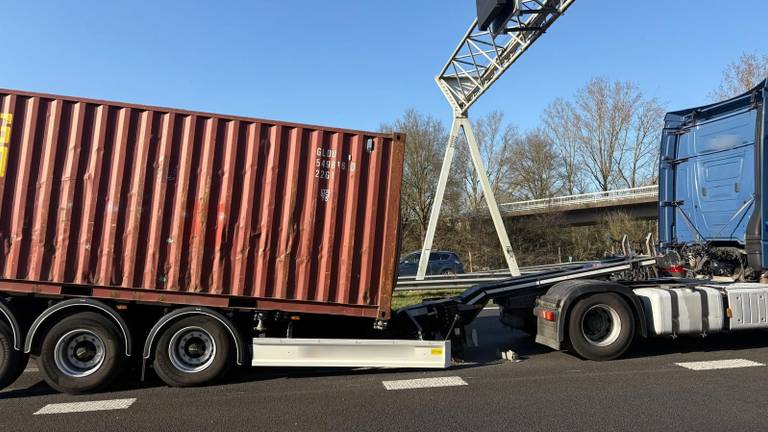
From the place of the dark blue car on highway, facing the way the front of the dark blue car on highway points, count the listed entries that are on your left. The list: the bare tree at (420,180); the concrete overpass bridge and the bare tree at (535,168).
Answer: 0

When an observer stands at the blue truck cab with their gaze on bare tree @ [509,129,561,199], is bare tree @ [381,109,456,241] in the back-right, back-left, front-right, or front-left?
front-left

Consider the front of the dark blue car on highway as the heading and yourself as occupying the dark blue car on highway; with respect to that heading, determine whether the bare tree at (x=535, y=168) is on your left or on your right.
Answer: on your right

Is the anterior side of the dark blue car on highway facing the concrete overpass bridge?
no

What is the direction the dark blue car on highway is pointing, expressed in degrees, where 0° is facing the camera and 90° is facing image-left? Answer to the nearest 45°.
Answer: approximately 90°

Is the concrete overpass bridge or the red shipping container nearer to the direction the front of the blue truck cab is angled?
the concrete overpass bridge

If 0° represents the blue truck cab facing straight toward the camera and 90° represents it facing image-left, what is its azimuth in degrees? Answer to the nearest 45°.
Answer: approximately 225°

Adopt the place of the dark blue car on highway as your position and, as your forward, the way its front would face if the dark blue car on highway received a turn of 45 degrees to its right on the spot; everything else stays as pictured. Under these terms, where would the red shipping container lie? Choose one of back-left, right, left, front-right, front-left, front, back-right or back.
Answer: back-left

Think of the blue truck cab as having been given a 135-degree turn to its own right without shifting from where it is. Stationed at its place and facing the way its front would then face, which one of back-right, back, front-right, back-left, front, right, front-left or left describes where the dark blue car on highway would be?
back-right

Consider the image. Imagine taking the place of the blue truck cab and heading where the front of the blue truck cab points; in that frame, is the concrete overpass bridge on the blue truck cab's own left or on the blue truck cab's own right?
on the blue truck cab's own left

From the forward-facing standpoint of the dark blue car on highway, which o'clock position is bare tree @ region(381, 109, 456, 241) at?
The bare tree is roughly at 3 o'clock from the dark blue car on highway.

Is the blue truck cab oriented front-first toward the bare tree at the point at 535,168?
no

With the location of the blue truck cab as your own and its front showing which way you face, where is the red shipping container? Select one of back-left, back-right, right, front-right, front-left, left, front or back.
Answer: back

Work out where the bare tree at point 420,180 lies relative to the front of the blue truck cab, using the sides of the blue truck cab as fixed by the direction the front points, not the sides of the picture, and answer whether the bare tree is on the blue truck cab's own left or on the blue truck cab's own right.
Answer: on the blue truck cab's own left
